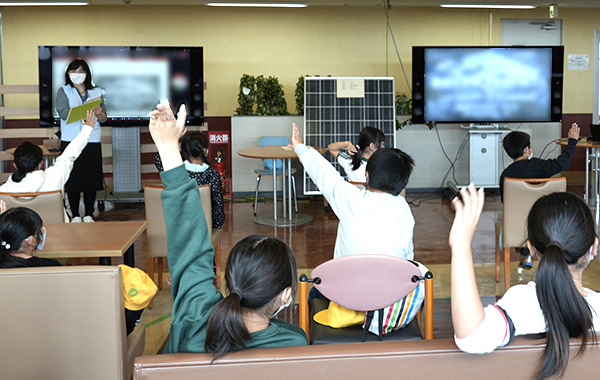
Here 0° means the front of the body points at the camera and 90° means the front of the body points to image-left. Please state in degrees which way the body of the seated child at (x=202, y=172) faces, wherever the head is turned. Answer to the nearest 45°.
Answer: approximately 180°

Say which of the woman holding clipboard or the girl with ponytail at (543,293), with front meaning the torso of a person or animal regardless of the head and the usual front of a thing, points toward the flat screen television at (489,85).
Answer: the girl with ponytail

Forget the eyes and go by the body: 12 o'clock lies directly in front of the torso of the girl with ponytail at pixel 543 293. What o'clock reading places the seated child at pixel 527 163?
The seated child is roughly at 12 o'clock from the girl with ponytail.

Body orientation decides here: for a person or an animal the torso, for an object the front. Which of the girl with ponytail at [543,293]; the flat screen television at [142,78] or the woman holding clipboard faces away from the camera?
the girl with ponytail

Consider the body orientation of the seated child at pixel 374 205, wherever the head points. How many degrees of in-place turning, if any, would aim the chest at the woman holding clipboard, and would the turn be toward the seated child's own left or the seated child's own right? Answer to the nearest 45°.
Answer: approximately 45° to the seated child's own left

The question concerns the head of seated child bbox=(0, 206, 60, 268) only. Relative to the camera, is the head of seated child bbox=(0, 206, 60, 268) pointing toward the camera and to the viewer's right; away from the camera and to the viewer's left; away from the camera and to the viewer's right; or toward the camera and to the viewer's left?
away from the camera and to the viewer's right

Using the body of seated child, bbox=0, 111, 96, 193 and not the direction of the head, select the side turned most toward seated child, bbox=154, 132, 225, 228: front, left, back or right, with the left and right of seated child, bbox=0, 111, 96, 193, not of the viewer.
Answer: right

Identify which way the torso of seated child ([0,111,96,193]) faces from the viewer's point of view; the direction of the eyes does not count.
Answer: away from the camera

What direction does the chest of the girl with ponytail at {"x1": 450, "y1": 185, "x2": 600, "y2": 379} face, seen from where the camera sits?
away from the camera

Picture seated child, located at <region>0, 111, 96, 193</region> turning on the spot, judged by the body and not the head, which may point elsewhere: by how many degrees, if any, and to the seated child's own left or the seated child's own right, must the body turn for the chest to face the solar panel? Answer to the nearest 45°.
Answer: approximately 45° to the seated child's own right

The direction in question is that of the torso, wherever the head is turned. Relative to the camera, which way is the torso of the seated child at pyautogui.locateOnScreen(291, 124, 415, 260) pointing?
away from the camera

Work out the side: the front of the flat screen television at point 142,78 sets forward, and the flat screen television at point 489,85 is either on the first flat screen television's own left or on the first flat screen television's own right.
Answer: on the first flat screen television's own left

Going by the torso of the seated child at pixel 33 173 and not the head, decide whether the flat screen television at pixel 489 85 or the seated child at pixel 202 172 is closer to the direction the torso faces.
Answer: the flat screen television

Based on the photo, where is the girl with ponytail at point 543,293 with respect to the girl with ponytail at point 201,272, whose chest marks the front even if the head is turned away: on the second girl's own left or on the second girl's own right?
on the second girl's own right
